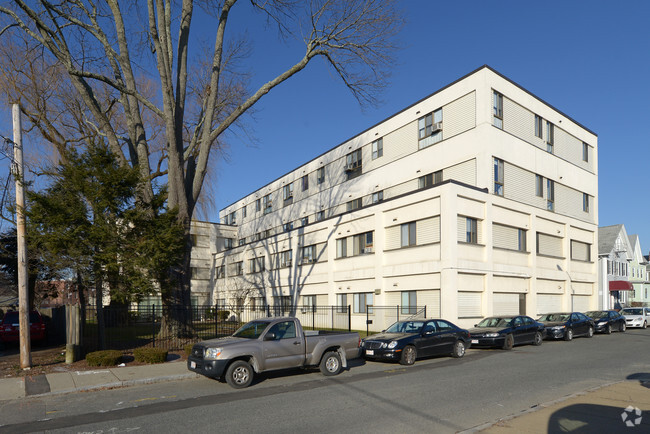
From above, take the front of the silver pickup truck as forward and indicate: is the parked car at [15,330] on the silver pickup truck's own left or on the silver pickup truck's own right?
on the silver pickup truck's own right

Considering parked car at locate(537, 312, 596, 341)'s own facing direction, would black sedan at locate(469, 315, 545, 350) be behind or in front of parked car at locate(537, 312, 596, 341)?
in front

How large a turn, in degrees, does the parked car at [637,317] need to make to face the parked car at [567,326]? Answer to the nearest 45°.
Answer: approximately 45° to its left

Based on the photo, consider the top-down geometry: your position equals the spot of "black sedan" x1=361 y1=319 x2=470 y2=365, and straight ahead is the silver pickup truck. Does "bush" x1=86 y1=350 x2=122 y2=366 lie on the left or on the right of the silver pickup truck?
right

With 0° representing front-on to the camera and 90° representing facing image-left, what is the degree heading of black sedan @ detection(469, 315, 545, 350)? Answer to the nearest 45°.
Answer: approximately 45°

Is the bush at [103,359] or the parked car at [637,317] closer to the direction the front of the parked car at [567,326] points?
the bush

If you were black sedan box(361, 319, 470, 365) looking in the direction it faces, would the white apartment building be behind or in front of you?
behind

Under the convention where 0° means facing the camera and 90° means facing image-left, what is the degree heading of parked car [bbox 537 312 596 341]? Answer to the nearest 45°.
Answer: approximately 45°
